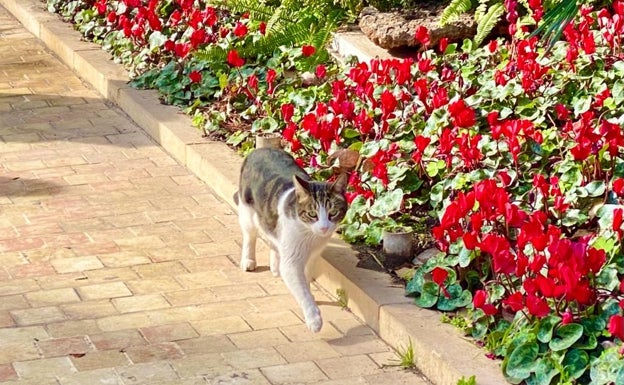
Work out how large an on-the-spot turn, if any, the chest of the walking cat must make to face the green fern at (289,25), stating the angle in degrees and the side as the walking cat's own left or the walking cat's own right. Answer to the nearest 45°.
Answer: approximately 135° to the walking cat's own left

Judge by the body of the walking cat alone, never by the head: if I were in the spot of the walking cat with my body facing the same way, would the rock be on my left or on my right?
on my left

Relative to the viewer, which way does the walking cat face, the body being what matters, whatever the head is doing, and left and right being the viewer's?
facing the viewer and to the right of the viewer

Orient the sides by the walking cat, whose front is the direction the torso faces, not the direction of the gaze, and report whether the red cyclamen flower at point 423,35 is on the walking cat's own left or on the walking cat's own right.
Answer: on the walking cat's own left
